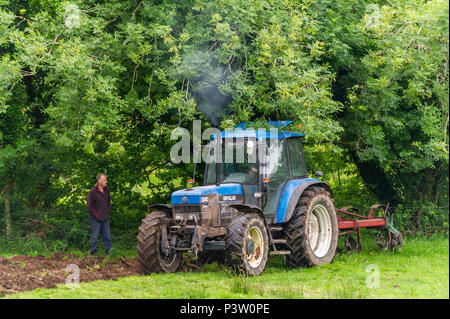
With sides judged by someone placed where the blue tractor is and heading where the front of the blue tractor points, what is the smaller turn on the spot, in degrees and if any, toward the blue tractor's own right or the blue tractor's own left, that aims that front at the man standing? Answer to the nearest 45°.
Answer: approximately 90° to the blue tractor's own right

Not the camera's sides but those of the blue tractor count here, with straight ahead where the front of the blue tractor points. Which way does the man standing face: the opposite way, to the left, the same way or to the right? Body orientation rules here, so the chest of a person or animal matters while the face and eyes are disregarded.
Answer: to the left

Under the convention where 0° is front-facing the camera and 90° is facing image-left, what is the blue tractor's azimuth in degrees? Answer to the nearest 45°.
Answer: approximately 45°
